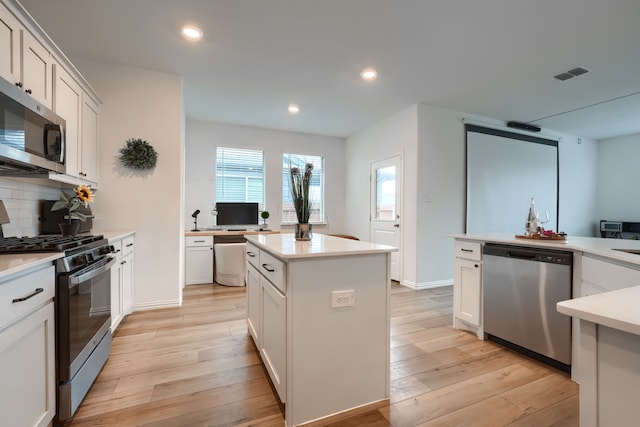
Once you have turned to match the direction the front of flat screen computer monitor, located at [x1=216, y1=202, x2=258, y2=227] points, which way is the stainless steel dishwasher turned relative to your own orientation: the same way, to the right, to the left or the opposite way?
to the right

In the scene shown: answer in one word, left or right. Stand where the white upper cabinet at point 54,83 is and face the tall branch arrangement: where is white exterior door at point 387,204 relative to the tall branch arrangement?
left

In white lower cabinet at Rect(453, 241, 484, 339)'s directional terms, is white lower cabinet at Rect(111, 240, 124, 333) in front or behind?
in front

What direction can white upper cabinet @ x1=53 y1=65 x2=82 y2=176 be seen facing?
to the viewer's right

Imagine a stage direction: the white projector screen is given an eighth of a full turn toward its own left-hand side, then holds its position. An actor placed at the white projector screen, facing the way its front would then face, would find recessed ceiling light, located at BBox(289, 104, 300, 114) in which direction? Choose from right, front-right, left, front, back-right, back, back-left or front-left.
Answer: back-right

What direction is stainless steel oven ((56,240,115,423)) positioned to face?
to the viewer's right

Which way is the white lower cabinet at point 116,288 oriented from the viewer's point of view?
to the viewer's right

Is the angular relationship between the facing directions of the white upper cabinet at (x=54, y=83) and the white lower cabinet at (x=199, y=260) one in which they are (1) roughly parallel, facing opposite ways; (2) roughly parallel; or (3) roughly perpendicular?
roughly perpendicular
